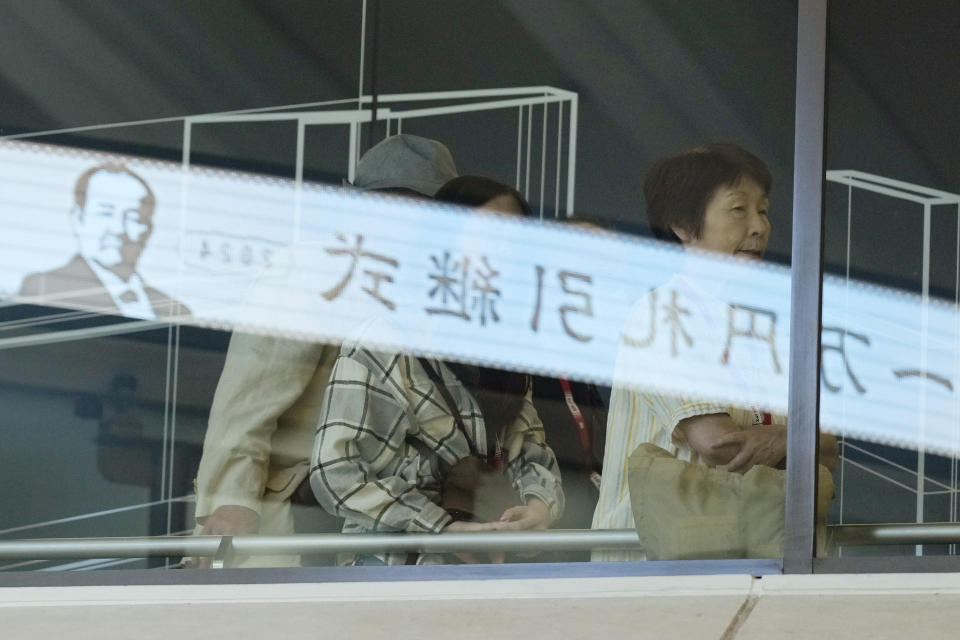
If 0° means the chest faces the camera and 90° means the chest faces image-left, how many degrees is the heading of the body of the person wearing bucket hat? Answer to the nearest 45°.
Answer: approximately 315°
